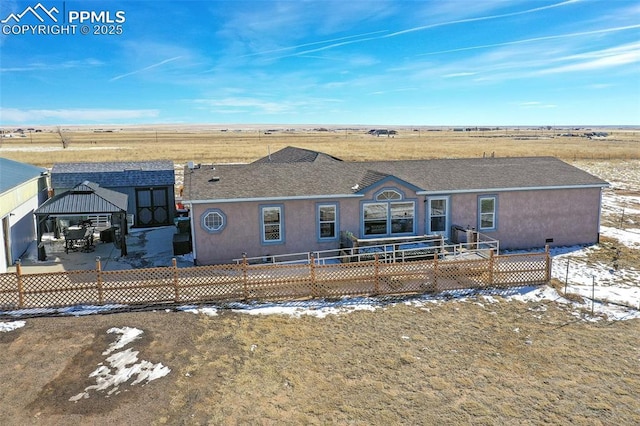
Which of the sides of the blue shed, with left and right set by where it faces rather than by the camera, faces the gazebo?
front

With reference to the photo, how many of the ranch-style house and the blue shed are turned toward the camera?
2

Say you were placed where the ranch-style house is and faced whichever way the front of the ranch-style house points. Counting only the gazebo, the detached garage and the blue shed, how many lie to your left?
0

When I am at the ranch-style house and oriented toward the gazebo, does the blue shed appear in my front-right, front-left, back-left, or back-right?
front-right

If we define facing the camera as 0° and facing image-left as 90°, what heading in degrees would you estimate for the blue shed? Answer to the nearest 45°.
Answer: approximately 0°

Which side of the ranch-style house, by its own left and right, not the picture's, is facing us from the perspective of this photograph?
front

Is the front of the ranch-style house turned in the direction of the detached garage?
no

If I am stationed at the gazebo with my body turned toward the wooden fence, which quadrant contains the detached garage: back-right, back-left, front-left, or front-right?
back-right

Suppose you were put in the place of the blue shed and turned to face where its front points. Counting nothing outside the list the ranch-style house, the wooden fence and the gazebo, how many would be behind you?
0

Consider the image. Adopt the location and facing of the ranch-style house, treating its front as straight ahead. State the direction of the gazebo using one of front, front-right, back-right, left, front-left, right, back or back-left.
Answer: right

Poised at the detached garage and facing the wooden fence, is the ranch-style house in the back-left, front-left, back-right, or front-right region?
front-left

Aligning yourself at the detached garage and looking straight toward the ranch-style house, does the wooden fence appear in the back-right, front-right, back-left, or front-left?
front-right
